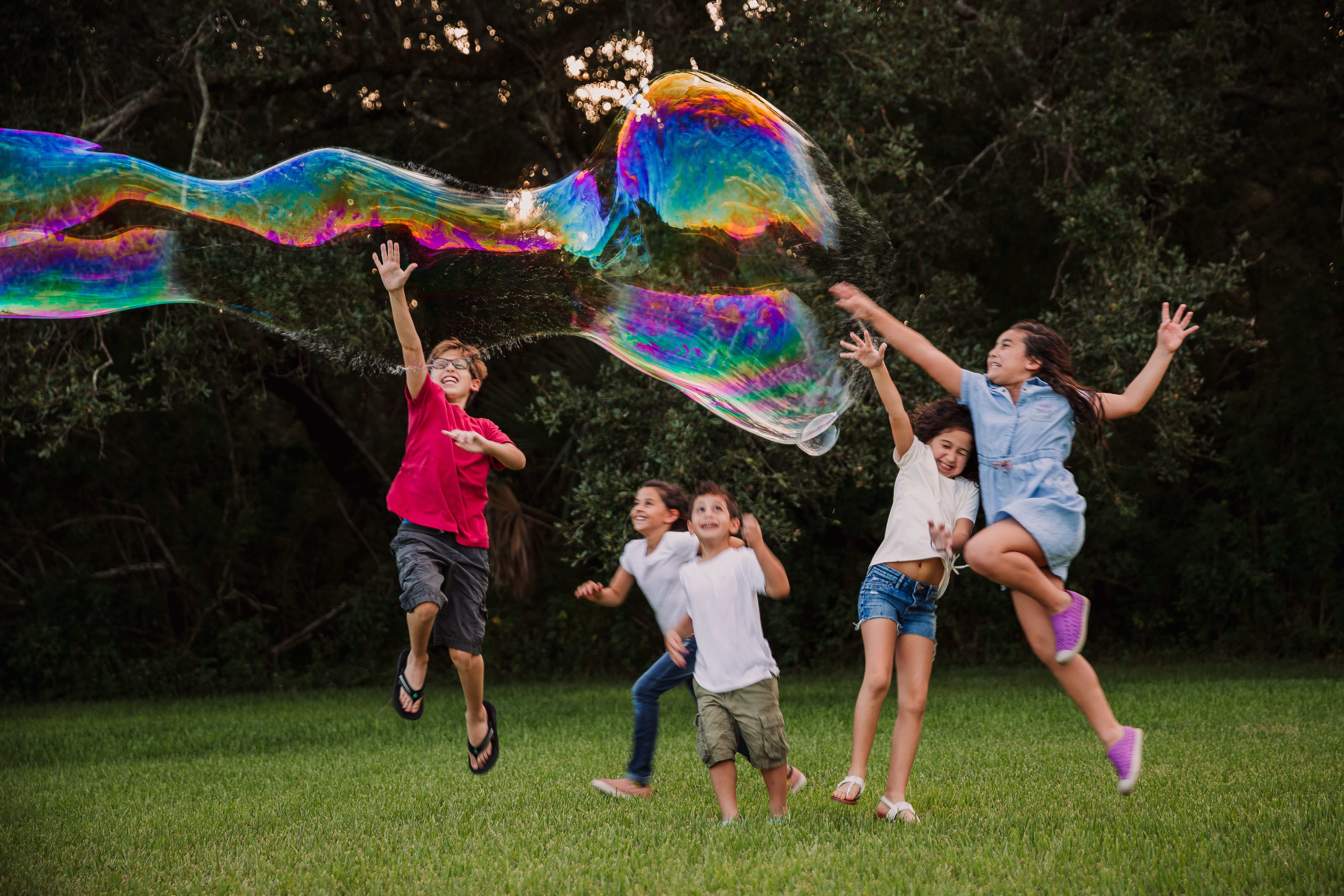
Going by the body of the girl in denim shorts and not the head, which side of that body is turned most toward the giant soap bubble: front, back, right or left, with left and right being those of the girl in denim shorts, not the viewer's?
right

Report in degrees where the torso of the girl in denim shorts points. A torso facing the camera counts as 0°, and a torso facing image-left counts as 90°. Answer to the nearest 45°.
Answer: approximately 0°

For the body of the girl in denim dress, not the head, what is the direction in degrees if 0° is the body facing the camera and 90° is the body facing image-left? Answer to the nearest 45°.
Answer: approximately 45°

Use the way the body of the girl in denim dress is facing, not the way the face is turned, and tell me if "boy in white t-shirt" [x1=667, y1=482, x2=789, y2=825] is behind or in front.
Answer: in front

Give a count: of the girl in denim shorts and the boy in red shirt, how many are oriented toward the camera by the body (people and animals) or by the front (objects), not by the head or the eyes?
2

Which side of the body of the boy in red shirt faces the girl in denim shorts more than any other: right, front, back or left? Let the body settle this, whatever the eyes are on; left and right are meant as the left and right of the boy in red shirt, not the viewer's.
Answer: left

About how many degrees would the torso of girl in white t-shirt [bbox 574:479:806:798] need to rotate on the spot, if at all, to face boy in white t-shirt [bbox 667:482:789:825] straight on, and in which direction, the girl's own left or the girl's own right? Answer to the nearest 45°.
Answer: approximately 90° to the girl's own left

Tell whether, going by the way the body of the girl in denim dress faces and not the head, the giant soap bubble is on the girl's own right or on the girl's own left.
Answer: on the girl's own right

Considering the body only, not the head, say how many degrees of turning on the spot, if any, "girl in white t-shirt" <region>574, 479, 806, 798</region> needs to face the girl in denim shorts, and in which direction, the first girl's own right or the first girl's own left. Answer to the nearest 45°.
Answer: approximately 90° to the first girl's own left

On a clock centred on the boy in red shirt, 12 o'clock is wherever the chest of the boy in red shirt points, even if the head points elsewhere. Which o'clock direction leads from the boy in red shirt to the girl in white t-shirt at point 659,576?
The girl in white t-shirt is roughly at 9 o'clock from the boy in red shirt.
